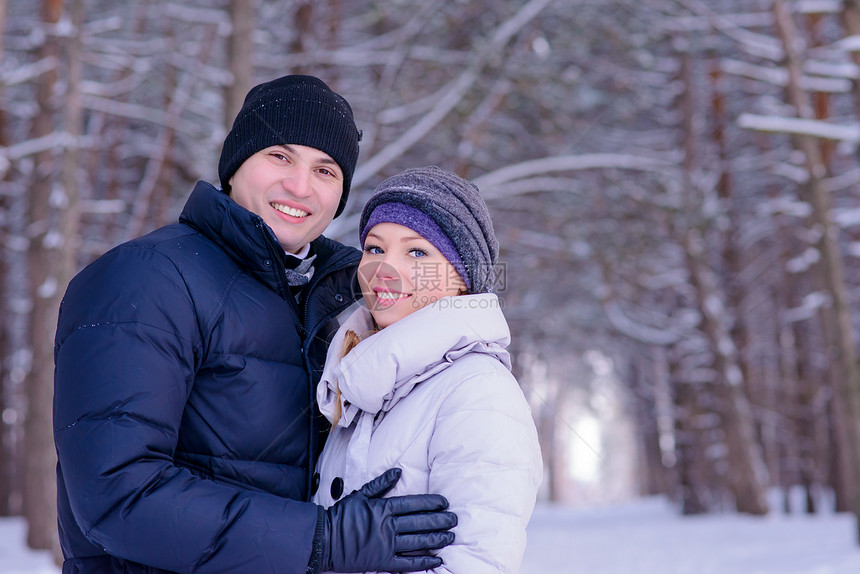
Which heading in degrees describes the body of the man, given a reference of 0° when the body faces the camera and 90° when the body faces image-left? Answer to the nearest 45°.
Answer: approximately 315°

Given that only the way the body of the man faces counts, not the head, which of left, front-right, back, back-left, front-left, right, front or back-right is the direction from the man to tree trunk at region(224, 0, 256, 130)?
back-left

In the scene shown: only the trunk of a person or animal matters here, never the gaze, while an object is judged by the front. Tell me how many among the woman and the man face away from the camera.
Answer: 0

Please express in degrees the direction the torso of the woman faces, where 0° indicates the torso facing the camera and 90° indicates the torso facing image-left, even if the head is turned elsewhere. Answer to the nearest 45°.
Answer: approximately 45°

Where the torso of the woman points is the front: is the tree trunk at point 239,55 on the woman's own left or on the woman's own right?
on the woman's own right

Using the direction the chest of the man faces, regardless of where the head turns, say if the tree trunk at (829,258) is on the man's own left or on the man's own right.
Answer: on the man's own left

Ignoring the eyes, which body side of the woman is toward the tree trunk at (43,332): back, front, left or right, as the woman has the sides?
right

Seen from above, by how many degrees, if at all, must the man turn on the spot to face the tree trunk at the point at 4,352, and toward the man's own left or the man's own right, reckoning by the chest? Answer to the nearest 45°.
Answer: approximately 135° to the man's own left
